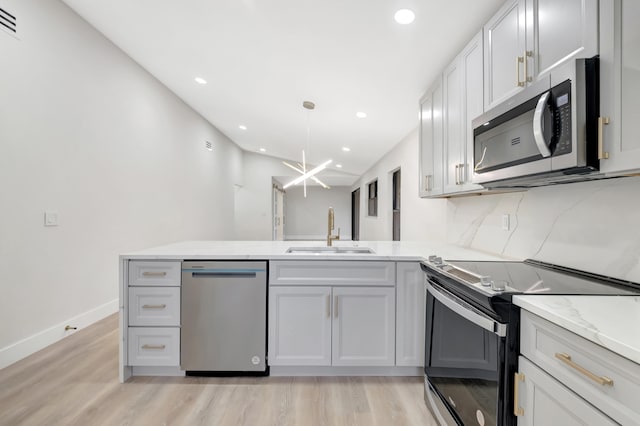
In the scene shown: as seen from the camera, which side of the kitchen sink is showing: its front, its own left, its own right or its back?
front

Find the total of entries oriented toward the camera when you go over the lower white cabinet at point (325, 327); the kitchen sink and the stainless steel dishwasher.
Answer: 3

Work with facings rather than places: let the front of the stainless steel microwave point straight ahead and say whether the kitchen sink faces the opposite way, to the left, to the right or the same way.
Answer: to the left

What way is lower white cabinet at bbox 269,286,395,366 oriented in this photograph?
toward the camera

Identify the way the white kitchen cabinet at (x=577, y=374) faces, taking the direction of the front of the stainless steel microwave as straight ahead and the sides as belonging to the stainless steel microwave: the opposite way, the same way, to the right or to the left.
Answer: the same way

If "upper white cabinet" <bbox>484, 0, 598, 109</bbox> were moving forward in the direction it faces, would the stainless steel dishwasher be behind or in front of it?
in front

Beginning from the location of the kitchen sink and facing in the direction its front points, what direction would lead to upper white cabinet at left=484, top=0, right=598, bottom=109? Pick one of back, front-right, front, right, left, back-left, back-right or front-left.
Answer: front-left

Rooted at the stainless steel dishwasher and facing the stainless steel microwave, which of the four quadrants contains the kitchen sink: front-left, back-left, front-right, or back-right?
front-left

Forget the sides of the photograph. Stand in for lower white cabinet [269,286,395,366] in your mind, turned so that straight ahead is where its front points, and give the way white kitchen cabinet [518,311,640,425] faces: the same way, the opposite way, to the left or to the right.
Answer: to the right

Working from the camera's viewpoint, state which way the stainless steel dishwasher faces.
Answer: facing the viewer
